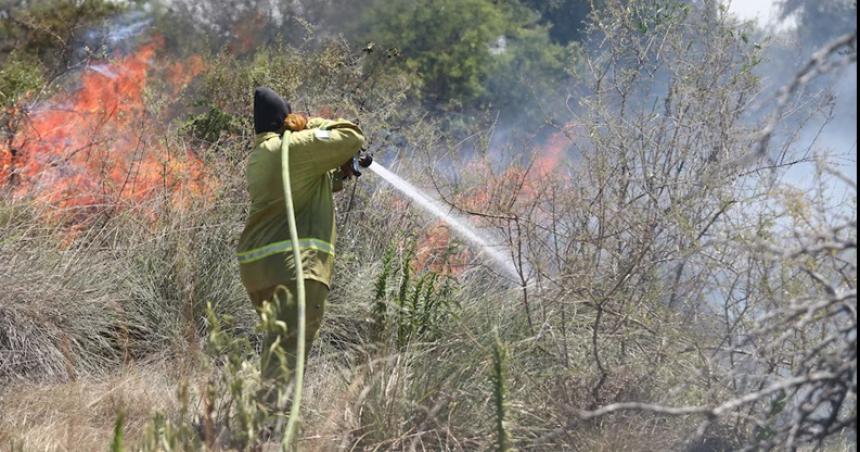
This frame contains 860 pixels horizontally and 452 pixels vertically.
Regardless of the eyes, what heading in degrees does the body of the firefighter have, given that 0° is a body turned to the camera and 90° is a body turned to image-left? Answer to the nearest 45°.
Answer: approximately 225°

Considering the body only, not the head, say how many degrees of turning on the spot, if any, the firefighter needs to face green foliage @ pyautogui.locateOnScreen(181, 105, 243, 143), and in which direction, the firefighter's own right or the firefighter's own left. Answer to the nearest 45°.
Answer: approximately 45° to the firefighter's own left

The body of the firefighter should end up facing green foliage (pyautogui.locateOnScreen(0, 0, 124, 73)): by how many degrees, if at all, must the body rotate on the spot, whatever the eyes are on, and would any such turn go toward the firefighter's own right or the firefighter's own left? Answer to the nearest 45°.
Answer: approximately 90° to the firefighter's own left

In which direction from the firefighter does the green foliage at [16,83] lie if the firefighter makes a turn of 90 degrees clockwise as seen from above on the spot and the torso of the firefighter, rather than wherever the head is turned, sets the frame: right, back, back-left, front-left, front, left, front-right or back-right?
back

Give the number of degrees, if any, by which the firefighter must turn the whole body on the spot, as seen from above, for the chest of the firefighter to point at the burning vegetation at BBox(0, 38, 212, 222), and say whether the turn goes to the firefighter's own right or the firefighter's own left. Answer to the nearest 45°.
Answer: approximately 90° to the firefighter's own left

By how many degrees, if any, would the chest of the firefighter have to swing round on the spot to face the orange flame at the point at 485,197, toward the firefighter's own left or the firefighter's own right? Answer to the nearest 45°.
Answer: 0° — they already face it
